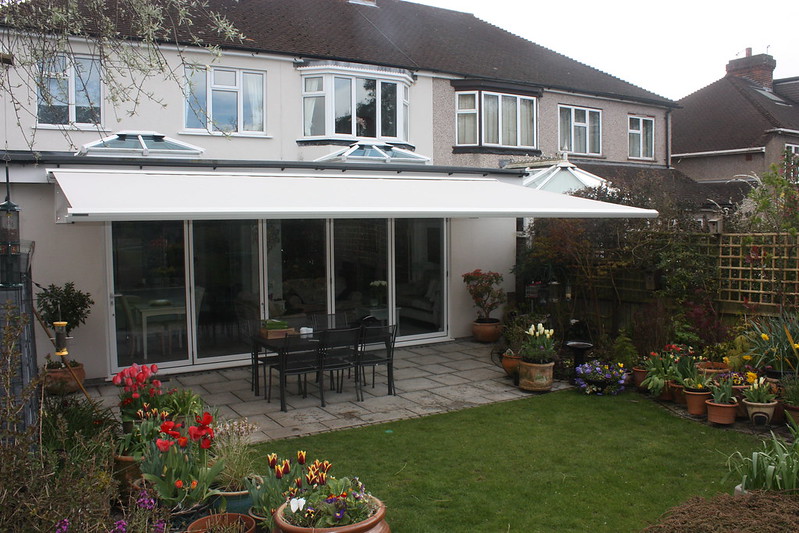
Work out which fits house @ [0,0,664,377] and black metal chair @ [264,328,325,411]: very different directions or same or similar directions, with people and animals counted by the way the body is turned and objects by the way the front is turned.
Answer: very different directions

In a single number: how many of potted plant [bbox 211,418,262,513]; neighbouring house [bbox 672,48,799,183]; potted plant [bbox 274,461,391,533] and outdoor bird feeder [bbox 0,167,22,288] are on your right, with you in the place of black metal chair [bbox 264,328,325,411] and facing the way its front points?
1

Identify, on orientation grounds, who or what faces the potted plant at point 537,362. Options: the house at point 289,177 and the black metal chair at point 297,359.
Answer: the house

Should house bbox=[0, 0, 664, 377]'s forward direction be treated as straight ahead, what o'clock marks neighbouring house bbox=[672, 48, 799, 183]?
The neighbouring house is roughly at 9 o'clock from the house.

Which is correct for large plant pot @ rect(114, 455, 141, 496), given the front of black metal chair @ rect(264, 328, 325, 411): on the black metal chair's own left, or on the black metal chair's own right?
on the black metal chair's own left

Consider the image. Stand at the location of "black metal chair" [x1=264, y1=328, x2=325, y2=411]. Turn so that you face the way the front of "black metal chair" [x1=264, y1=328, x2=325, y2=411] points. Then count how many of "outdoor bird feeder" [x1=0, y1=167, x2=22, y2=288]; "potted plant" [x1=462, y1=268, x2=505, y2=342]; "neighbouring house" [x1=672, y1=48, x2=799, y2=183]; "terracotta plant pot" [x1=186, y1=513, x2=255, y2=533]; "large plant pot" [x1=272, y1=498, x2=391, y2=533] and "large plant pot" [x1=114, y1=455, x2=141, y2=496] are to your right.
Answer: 2

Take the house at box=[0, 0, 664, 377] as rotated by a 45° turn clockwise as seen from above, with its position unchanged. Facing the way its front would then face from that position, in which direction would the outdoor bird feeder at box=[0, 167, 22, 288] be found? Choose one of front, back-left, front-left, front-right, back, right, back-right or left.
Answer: front

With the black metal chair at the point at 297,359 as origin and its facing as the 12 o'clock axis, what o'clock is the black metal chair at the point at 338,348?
the black metal chair at the point at 338,348 is roughly at 4 o'clock from the black metal chair at the point at 297,359.

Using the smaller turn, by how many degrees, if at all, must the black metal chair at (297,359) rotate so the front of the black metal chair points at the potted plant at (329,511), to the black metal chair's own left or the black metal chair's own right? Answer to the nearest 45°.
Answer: approximately 135° to the black metal chair's own left

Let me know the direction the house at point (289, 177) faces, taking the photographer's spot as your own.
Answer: facing the viewer and to the right of the viewer

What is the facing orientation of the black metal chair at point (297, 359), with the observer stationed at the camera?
facing away from the viewer and to the left of the viewer

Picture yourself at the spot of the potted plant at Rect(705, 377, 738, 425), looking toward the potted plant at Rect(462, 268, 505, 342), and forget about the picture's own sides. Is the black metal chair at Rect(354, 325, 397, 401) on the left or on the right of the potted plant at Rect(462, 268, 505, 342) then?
left

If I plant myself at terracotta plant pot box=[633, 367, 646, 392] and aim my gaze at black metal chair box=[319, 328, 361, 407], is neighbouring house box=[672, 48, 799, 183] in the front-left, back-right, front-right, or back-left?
back-right

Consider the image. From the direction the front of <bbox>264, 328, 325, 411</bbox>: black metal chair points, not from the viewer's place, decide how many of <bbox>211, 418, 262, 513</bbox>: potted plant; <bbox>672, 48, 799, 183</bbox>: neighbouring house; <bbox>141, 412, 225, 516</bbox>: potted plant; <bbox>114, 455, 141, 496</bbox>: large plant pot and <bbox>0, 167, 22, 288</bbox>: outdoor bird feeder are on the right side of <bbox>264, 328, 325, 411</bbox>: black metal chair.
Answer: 1
